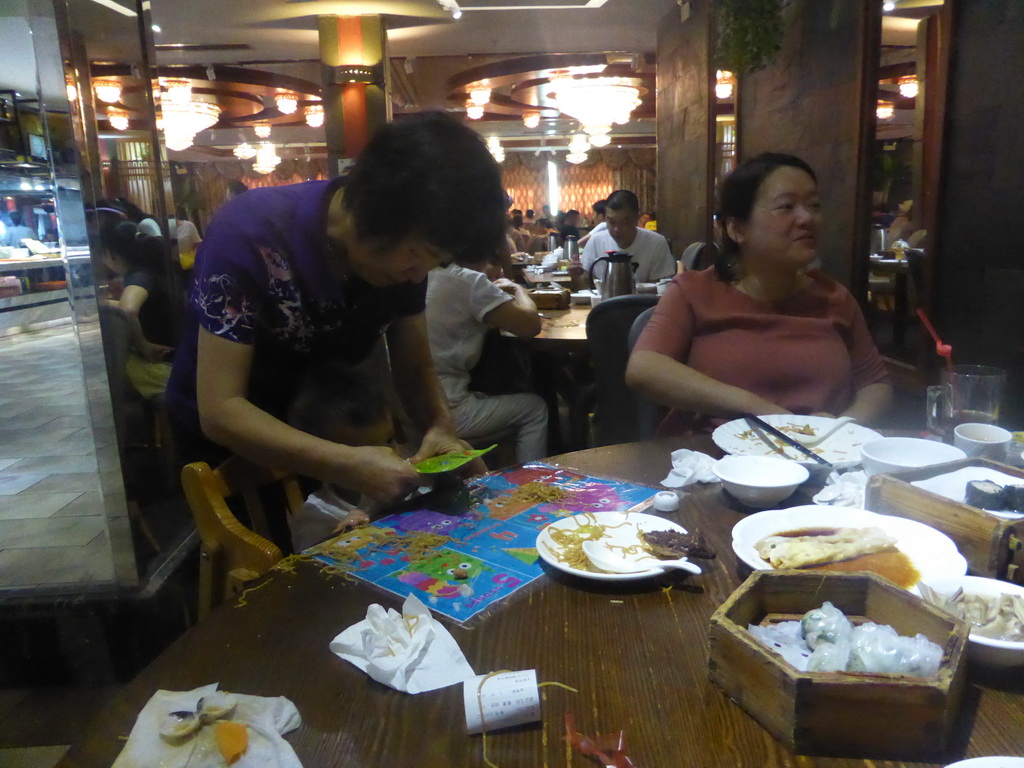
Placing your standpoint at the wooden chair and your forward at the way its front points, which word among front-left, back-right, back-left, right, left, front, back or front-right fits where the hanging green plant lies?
left

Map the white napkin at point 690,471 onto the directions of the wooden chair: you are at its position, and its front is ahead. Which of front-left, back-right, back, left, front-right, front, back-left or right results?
front-left

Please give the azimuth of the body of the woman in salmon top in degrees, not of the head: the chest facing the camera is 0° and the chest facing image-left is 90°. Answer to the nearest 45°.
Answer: approximately 0°

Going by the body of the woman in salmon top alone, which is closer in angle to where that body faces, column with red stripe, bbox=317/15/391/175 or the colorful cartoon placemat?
the colorful cartoon placemat

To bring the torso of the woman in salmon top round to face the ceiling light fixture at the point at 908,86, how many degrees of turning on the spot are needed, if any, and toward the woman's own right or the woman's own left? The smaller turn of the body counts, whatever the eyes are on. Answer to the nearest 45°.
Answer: approximately 180°

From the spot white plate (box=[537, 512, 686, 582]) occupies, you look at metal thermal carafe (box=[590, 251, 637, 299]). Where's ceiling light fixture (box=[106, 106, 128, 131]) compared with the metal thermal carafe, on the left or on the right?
left

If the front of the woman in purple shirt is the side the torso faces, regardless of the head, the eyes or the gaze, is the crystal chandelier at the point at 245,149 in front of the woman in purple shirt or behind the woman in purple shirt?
behind

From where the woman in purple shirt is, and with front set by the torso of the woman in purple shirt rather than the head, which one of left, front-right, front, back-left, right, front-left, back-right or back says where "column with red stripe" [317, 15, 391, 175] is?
back-left

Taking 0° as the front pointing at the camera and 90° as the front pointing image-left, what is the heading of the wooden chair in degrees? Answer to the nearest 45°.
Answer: approximately 315°

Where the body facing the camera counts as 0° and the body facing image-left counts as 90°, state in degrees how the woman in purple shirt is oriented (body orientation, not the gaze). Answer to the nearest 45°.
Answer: approximately 315°
